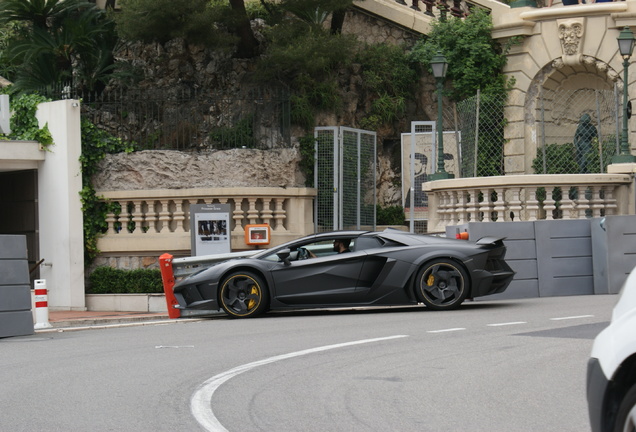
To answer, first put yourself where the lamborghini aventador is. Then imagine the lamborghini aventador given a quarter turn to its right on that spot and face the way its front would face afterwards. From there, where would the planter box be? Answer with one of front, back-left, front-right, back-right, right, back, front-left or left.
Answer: front-left

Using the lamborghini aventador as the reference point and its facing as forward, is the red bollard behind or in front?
in front

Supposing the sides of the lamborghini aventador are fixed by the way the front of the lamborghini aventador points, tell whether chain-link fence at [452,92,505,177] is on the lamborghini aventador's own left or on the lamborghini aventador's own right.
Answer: on the lamborghini aventador's own right

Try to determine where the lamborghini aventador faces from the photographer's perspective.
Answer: facing to the left of the viewer

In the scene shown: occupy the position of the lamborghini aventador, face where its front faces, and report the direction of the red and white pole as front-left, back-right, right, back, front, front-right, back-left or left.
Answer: front

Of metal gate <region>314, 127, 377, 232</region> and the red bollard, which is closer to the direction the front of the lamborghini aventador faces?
the red bollard

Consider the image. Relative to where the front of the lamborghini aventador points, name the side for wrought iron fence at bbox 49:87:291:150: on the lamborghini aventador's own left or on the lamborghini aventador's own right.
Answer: on the lamborghini aventador's own right

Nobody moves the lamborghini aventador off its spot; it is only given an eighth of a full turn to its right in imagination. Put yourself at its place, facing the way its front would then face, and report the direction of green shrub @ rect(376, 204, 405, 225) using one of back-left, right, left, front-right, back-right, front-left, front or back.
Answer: front-right

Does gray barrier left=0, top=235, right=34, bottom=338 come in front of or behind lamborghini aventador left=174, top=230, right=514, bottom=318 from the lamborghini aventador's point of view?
in front

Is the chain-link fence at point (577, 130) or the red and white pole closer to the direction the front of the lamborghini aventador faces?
the red and white pole
